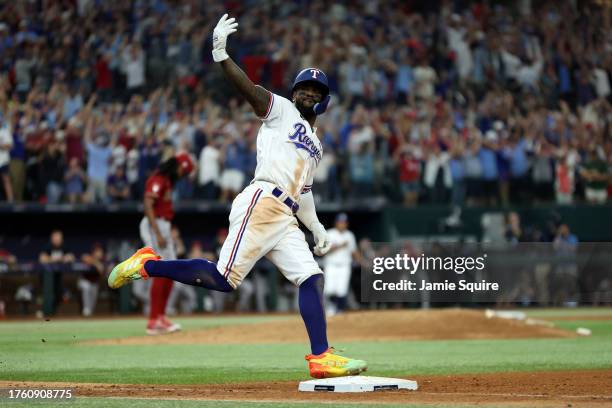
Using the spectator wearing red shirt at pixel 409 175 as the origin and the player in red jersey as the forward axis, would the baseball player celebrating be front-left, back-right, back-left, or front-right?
front-left

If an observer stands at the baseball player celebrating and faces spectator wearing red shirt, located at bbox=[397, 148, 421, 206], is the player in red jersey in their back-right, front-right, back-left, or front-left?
front-left

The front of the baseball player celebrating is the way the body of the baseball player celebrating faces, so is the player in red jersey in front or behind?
behind

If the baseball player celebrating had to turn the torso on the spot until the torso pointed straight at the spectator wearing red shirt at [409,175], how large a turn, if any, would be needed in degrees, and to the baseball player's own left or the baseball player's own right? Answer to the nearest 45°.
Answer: approximately 135° to the baseball player's own left

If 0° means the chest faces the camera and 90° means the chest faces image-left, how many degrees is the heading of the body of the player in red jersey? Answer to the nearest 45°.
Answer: approximately 270°

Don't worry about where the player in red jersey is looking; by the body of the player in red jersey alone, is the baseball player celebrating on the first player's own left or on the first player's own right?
on the first player's own right

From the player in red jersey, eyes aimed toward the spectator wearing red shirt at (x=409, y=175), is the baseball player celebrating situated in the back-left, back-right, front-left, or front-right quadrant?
back-right

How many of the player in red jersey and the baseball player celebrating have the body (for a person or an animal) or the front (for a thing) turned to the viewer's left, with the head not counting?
0
